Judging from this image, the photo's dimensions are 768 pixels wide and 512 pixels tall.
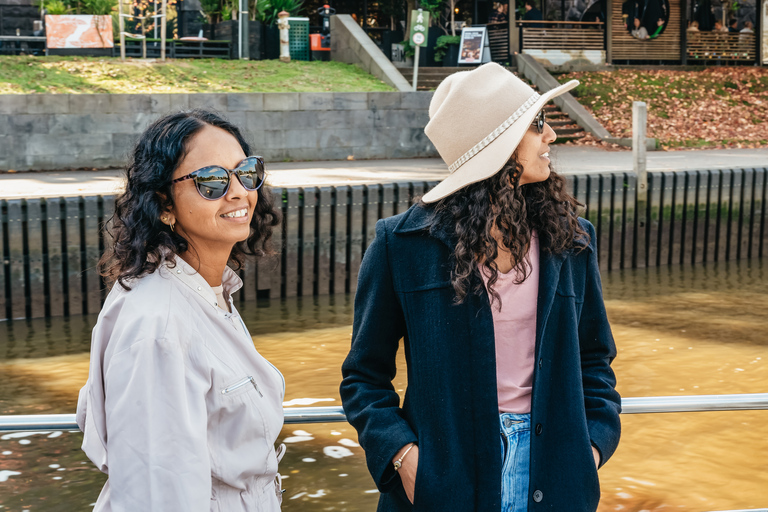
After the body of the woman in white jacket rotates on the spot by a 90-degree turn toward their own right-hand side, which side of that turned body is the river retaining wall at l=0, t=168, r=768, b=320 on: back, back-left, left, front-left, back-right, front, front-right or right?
back-right

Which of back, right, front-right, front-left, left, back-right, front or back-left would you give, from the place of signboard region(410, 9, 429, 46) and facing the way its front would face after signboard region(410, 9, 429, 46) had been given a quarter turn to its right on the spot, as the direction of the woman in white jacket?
left

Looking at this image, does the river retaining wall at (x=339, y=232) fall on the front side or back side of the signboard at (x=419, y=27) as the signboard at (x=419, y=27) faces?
on the front side

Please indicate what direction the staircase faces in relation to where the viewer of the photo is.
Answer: facing the viewer

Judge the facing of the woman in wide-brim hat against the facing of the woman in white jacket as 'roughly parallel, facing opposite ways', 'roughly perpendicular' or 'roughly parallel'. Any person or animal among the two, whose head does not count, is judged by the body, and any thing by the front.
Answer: roughly parallel

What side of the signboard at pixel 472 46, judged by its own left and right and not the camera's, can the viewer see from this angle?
front

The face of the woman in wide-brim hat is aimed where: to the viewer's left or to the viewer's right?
to the viewer's right

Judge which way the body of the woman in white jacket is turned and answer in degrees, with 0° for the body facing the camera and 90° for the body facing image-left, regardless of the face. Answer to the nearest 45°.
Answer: approximately 315°

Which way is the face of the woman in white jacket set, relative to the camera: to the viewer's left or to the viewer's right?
to the viewer's right

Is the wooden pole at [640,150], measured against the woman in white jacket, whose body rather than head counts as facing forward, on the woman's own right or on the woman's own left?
on the woman's own left

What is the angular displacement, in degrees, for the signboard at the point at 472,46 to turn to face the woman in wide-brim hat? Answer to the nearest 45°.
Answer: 0° — it already faces them

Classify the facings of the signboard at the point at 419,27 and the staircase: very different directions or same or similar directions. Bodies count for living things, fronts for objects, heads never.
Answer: same or similar directions

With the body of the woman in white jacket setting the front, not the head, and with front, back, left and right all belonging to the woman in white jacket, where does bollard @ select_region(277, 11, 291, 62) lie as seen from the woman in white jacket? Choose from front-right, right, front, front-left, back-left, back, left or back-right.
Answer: back-left

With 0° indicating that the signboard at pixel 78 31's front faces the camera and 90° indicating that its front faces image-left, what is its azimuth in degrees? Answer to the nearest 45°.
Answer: approximately 0°

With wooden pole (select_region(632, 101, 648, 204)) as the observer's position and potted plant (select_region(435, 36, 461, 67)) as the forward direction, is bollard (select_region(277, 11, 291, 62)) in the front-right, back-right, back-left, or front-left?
front-left
